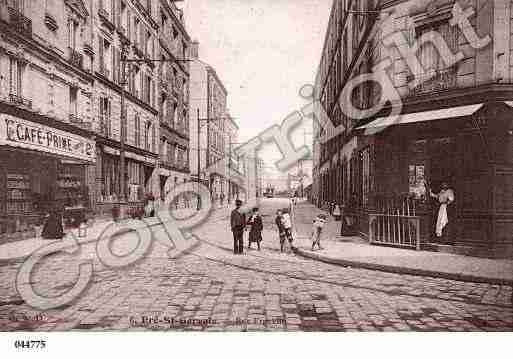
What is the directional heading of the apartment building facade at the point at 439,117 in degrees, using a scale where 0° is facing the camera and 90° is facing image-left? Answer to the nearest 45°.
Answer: approximately 45°

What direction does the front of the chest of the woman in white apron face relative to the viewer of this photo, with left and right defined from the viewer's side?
facing the viewer and to the left of the viewer

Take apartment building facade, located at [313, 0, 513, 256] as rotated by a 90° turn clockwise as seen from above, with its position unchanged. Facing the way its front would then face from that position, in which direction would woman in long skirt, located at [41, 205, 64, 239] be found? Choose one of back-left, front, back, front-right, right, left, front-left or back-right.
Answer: front-left

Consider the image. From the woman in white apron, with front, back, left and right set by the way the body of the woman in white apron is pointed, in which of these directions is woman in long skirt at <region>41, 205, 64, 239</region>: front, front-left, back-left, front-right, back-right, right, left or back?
front-right

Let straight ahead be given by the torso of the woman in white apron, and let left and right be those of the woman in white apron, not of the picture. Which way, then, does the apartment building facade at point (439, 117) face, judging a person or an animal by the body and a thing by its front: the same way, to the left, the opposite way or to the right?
the same way

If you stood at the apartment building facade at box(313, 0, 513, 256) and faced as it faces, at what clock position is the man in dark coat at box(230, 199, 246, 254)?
The man in dark coat is roughly at 1 o'clock from the apartment building facade.
